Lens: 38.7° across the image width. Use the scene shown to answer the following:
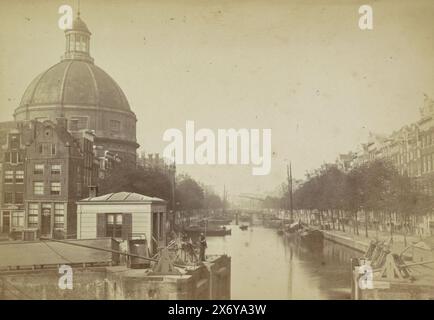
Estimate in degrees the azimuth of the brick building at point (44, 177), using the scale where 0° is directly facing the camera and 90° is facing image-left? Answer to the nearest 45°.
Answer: approximately 0°

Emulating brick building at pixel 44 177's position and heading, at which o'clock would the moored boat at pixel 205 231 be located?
The moored boat is roughly at 9 o'clock from the brick building.

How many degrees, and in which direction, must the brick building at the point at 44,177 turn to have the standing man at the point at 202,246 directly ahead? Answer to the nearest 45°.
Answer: approximately 90° to its left

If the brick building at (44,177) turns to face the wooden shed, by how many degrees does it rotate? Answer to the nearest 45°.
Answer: approximately 45° to its left
